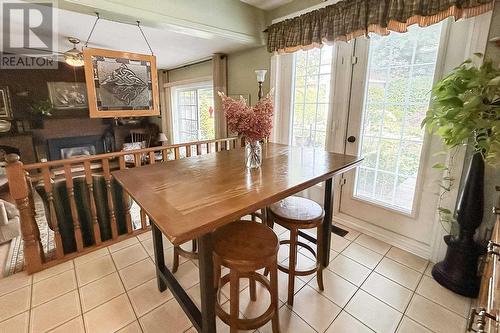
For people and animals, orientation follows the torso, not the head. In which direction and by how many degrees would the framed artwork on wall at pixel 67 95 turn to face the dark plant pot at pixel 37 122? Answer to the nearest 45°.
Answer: approximately 90° to its right

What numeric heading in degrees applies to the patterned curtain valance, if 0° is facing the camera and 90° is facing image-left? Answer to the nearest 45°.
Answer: approximately 45°

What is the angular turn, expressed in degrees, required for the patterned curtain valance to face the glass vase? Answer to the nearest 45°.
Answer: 0° — it already faces it

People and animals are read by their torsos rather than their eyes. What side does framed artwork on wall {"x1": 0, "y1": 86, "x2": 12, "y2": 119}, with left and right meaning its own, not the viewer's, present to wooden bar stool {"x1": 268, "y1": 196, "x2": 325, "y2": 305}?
front

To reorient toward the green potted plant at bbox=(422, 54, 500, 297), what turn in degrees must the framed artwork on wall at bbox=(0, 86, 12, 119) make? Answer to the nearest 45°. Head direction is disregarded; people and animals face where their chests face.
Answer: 0° — it already faces it

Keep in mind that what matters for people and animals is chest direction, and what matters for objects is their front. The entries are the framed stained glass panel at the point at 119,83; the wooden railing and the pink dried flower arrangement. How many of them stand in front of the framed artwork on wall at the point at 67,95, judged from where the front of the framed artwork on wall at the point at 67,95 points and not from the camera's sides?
3

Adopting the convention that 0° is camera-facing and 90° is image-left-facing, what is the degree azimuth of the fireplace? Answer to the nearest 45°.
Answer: approximately 0°

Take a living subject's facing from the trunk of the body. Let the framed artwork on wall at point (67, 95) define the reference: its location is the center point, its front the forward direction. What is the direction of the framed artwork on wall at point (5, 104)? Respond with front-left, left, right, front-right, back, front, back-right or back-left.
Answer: right

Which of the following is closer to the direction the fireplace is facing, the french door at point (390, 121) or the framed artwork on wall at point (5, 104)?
the french door

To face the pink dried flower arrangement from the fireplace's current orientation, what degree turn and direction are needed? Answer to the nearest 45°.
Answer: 0° — it already faces it

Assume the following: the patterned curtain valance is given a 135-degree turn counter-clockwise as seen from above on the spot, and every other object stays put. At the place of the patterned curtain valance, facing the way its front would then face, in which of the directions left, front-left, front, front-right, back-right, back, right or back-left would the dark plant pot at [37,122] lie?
back

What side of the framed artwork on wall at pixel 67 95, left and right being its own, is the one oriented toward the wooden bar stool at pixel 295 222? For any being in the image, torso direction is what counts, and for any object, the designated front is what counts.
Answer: front
